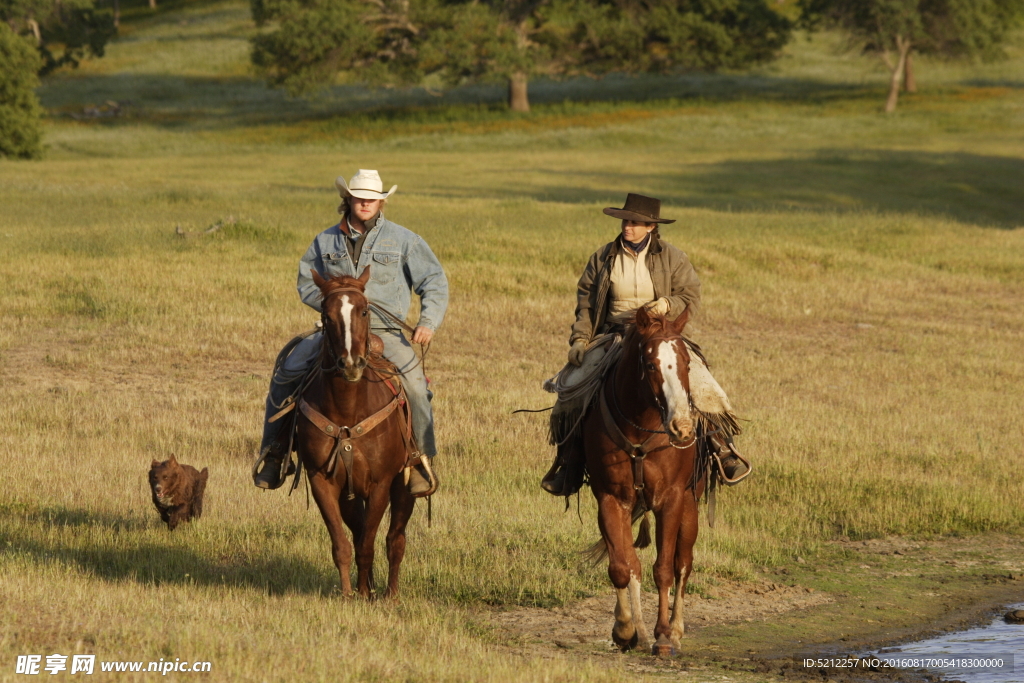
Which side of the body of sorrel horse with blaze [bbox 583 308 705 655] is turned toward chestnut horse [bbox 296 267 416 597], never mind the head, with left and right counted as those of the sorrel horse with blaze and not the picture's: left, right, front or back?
right

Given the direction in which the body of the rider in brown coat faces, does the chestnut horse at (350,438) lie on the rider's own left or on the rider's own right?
on the rider's own right

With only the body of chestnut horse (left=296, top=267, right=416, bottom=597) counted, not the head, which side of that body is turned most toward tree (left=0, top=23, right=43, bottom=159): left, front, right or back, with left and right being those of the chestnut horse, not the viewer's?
back

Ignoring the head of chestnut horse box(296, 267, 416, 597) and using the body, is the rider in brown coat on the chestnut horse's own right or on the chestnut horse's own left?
on the chestnut horse's own left

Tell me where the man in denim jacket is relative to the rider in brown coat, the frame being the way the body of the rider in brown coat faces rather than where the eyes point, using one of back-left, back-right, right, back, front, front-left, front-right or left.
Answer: right

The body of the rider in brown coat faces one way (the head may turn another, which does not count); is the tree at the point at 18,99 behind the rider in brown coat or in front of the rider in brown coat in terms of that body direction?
behind

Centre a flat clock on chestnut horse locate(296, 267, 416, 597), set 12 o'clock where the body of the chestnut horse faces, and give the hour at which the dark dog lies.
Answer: The dark dog is roughly at 5 o'clock from the chestnut horse.

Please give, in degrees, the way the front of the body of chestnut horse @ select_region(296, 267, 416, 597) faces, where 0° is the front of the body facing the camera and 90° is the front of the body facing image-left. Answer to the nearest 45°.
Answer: approximately 0°
